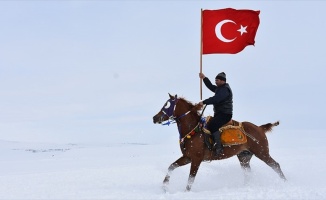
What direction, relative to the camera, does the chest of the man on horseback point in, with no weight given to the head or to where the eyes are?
to the viewer's left

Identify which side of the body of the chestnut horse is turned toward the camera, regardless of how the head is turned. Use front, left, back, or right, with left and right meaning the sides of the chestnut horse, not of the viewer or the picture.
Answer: left
